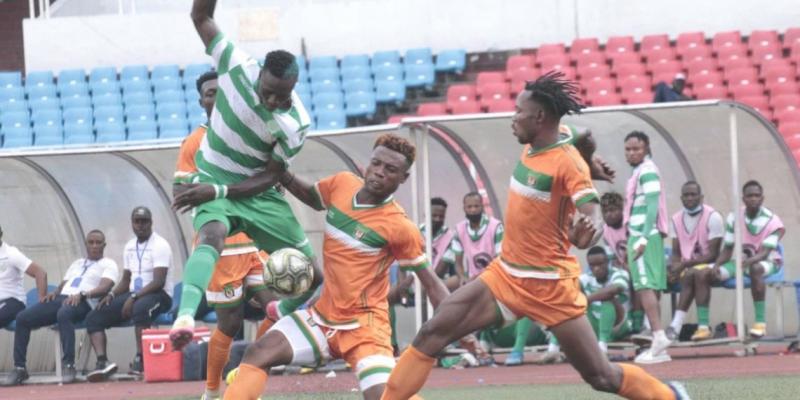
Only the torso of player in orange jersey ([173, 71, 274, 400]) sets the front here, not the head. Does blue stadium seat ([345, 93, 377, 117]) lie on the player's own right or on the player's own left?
on the player's own left

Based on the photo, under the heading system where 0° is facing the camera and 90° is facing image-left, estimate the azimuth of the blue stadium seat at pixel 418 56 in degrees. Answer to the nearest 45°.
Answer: approximately 0°

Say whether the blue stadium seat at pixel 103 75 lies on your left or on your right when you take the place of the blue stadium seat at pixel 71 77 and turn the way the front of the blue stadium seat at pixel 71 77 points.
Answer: on your left

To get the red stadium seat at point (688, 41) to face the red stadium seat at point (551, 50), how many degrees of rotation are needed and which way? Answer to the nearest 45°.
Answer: approximately 90° to its right

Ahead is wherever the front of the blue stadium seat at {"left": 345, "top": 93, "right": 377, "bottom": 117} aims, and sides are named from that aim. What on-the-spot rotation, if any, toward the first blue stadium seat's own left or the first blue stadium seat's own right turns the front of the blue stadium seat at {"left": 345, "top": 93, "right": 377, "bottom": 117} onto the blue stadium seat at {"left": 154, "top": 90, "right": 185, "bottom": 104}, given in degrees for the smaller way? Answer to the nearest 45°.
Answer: approximately 90° to the first blue stadium seat's own right

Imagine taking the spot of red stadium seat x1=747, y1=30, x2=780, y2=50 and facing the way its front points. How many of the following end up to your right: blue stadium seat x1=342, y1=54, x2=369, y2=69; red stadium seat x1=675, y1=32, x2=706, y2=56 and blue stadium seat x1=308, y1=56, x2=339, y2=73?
3

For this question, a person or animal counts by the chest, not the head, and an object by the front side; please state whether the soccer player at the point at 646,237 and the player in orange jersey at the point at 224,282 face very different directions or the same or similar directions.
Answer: very different directions

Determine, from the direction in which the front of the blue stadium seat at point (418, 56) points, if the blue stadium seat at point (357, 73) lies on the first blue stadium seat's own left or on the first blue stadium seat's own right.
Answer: on the first blue stadium seat's own right

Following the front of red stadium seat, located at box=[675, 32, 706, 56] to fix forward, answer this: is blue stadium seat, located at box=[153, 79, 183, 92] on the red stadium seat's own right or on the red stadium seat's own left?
on the red stadium seat's own right

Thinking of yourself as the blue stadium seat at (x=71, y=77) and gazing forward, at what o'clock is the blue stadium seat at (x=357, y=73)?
the blue stadium seat at (x=357, y=73) is roughly at 10 o'clock from the blue stadium seat at (x=71, y=77).
